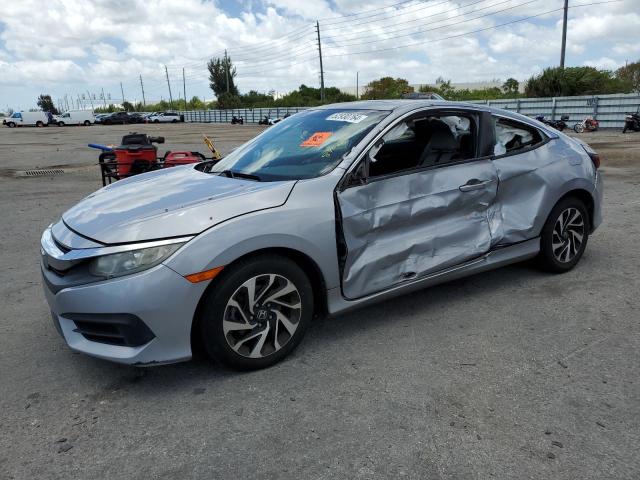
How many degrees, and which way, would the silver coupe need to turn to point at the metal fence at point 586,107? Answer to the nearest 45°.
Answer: approximately 180°

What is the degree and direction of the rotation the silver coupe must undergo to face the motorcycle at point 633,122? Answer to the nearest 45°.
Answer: approximately 180°

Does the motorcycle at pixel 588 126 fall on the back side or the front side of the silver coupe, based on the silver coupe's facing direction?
on the back side

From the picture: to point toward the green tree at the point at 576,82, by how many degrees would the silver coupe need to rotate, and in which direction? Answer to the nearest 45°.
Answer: approximately 180°

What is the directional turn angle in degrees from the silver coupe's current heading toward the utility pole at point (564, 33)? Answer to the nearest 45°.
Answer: approximately 180°

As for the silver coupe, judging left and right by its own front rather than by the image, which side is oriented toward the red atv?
right

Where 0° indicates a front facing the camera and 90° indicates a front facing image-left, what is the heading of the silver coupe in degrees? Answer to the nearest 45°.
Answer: approximately 45°
